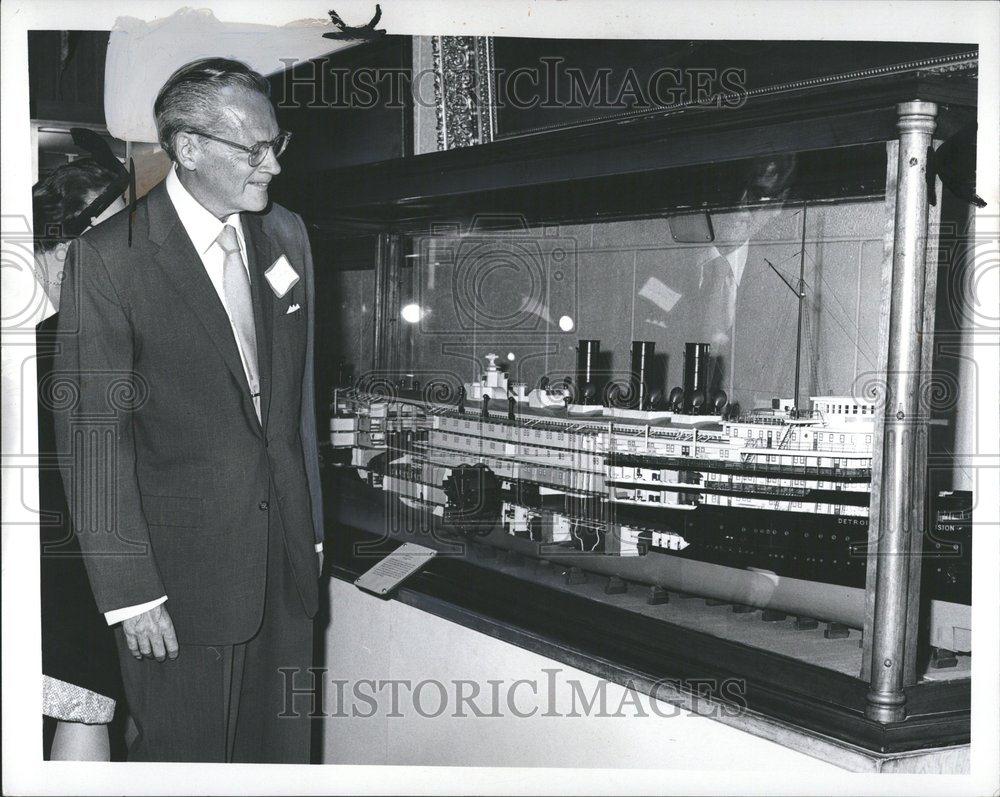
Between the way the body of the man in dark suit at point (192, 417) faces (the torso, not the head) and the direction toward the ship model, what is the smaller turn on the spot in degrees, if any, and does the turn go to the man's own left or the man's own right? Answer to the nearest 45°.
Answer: approximately 45° to the man's own left

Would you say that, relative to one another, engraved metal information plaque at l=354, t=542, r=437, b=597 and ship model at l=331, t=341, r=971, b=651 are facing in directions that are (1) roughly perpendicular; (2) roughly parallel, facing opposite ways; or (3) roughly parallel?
roughly perpendicular

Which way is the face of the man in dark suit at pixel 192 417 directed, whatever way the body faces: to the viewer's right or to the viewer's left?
to the viewer's right

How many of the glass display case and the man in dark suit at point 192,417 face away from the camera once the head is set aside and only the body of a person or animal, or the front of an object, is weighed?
0
